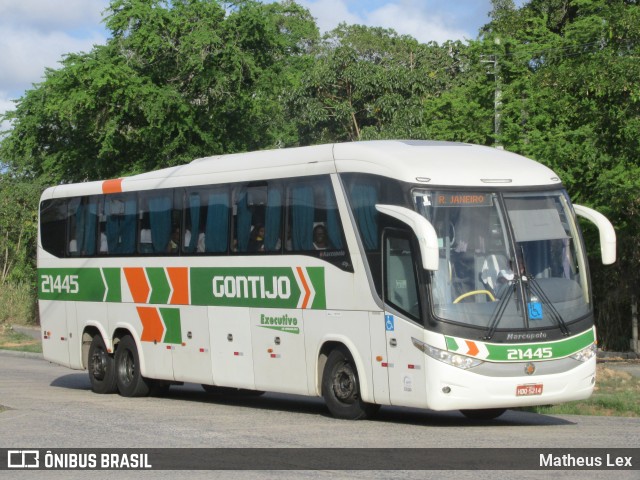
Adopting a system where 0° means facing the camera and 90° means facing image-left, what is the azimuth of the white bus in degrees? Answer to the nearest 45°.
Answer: approximately 315°

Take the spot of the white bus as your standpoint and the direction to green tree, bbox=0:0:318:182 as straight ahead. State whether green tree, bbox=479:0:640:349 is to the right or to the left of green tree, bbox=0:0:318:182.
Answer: right

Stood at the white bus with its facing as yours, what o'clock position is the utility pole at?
The utility pole is roughly at 8 o'clock from the white bus.

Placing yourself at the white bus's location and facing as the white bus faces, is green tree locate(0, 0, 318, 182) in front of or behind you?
behind

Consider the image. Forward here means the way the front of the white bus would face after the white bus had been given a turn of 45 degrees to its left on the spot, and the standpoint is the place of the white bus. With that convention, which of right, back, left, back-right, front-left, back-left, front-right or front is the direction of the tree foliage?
left

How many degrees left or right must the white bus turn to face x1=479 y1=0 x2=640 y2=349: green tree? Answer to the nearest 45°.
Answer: approximately 90° to its left
